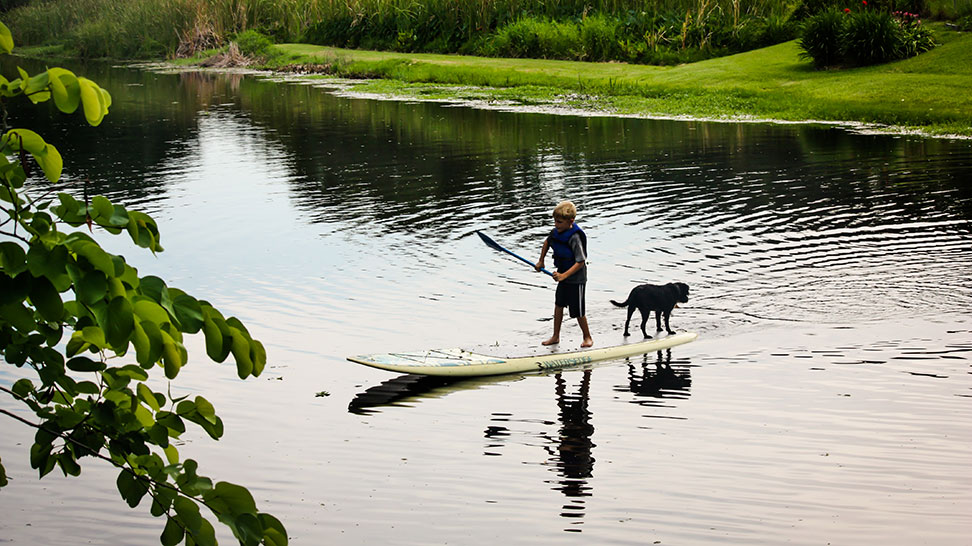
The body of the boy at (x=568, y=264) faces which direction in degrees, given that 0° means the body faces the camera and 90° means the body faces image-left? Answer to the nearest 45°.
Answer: approximately 45°

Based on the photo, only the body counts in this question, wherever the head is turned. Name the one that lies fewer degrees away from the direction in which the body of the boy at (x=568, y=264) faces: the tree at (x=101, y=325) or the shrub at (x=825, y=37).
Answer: the tree

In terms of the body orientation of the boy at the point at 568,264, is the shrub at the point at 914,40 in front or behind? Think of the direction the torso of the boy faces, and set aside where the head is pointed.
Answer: behind

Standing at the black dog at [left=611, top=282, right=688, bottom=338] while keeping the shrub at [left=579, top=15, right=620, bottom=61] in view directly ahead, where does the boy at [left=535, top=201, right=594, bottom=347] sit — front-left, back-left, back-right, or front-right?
back-left

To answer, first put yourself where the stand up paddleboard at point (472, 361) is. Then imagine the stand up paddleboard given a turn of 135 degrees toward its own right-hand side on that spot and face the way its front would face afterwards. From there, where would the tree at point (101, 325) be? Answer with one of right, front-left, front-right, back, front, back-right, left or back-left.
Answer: back-right

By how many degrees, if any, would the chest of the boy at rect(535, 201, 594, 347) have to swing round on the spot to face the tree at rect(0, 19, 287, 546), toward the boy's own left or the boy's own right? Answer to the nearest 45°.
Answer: approximately 45° to the boy's own left

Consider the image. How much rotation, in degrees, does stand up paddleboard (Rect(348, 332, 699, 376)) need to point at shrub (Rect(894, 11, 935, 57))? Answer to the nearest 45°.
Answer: approximately 135° to its right

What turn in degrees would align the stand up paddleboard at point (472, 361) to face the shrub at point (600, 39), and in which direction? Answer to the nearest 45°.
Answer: approximately 90° to its right

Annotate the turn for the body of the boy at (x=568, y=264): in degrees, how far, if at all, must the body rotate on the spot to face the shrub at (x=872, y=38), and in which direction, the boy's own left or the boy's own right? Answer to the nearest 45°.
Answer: approximately 135° to the boy's own right

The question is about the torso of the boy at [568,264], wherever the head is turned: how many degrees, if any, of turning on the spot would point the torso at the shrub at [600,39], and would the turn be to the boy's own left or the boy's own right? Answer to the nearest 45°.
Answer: approximately 135° to the boy's own right

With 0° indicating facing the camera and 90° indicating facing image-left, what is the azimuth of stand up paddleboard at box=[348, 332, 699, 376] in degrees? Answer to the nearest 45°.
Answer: approximately 90°
